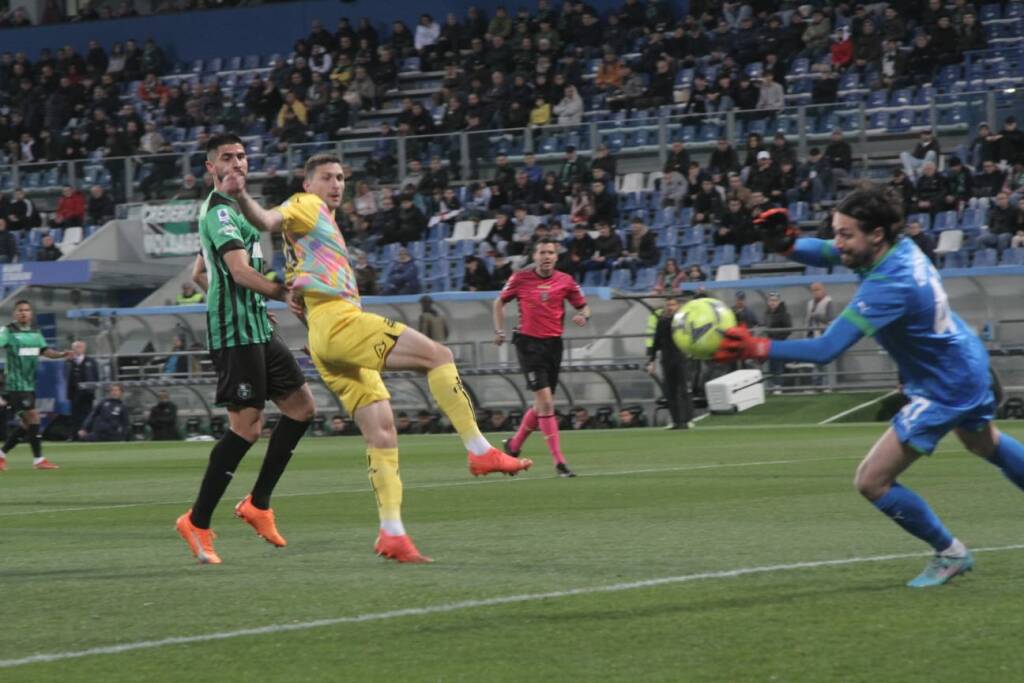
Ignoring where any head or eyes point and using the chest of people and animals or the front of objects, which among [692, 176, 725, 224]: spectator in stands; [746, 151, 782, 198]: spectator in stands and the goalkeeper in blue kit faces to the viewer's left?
the goalkeeper in blue kit

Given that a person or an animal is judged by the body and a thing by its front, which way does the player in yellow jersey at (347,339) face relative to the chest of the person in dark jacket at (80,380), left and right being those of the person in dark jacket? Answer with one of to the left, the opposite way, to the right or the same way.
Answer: to the left

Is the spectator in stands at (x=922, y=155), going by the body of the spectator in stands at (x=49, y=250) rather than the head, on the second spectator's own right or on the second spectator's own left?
on the second spectator's own left

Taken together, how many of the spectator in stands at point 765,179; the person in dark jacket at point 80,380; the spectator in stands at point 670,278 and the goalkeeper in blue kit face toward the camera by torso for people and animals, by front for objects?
3

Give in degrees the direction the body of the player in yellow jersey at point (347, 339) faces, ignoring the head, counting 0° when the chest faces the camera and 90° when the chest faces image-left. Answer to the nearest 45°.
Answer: approximately 270°

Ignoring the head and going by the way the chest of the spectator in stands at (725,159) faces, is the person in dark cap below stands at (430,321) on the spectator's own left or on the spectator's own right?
on the spectator's own right

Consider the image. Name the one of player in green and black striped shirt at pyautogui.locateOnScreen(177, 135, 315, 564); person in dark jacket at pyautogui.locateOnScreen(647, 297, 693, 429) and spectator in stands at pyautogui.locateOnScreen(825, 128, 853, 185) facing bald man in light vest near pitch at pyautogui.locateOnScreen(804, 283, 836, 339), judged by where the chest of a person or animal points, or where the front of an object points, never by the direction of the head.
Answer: spectator in stands at pyautogui.locateOnScreen(825, 128, 853, 185)
